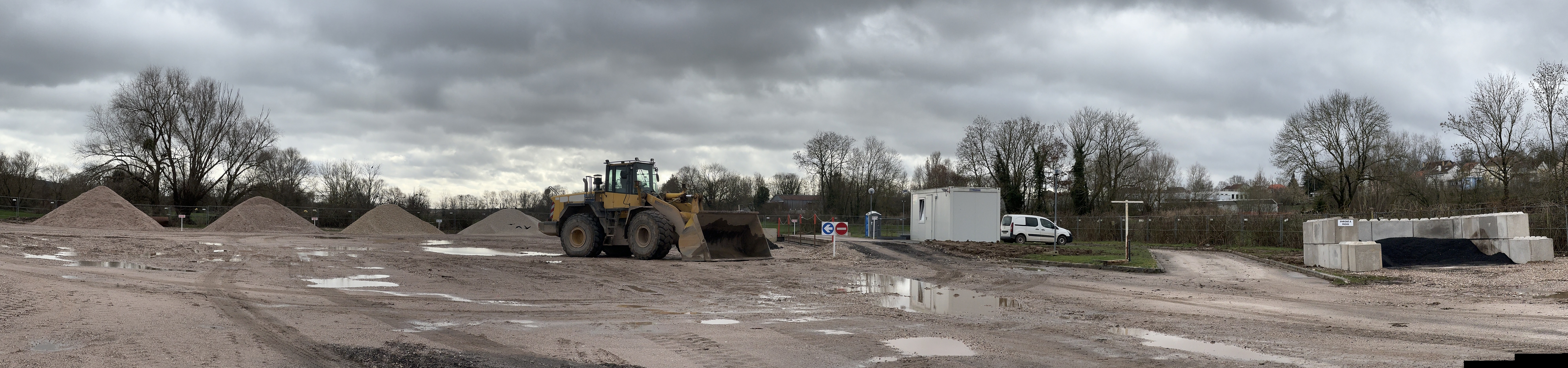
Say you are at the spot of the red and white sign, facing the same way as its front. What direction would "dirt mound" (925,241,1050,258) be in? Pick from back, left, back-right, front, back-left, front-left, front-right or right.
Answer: back-left

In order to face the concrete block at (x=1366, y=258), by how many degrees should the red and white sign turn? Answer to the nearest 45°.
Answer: approximately 45° to its left

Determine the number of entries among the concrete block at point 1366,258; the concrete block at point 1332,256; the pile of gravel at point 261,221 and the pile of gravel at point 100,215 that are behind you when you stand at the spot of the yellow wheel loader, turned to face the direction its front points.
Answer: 2

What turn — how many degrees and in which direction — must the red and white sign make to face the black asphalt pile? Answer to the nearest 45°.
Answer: approximately 90° to its left

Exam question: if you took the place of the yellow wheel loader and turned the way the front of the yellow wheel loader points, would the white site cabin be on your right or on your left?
on your left

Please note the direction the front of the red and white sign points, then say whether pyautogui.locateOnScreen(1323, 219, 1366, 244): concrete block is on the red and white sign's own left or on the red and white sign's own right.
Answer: on the red and white sign's own left

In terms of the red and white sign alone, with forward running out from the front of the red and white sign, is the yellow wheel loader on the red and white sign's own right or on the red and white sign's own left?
on the red and white sign's own right

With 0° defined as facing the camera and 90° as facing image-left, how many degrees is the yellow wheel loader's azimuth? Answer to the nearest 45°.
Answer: approximately 315°

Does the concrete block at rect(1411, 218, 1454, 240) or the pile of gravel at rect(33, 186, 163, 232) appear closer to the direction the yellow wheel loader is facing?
the concrete block

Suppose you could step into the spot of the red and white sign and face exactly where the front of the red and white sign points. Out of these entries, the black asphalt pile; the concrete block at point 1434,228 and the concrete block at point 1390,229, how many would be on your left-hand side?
3

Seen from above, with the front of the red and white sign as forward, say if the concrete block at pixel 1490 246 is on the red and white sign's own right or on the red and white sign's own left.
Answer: on the red and white sign's own left

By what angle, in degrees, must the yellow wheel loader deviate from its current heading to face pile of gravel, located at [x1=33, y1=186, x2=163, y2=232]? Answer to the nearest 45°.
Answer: approximately 180°

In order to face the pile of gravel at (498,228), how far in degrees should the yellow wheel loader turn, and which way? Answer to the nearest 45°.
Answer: approximately 135° to its left
